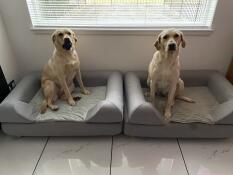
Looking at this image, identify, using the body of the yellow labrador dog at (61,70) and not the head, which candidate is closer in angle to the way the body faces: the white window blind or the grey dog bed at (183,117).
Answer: the grey dog bed

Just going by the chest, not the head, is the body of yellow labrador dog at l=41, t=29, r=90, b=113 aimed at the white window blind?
no

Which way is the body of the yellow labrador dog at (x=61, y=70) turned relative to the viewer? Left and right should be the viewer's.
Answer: facing the viewer and to the right of the viewer
